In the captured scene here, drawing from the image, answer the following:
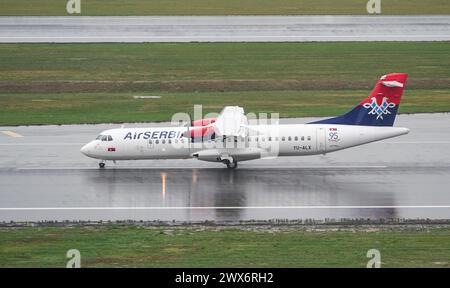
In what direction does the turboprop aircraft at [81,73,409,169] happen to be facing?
to the viewer's left
